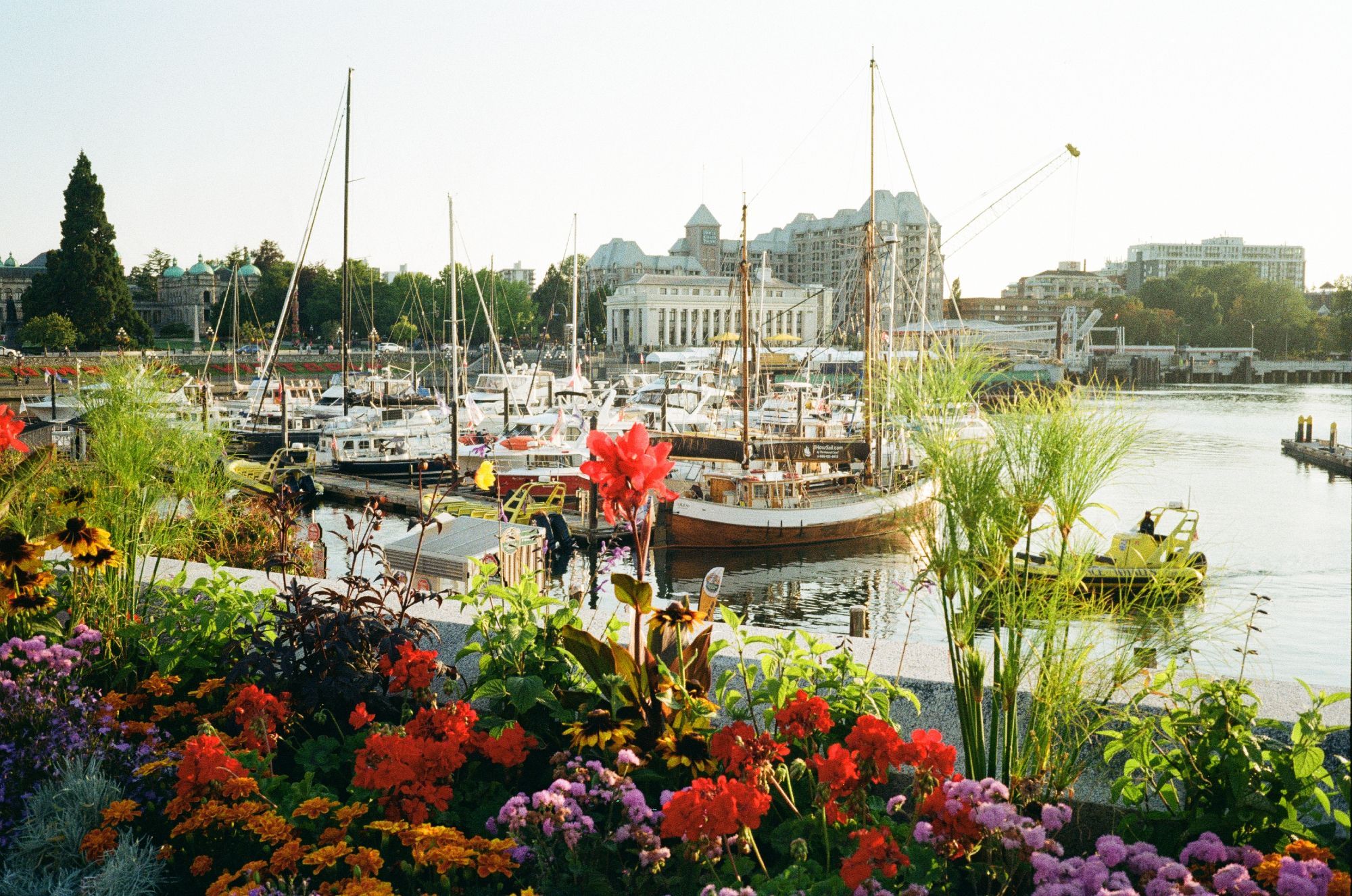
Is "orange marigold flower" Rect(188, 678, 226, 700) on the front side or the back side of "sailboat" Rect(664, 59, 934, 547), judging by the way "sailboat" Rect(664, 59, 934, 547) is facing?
on the back side

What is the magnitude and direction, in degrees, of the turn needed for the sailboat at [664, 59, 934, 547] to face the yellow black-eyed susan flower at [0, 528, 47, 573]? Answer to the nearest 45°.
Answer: approximately 135° to its right

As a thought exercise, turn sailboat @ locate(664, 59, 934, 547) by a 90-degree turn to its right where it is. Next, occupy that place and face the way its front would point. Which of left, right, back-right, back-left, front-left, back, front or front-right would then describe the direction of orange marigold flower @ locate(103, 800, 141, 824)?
front-right

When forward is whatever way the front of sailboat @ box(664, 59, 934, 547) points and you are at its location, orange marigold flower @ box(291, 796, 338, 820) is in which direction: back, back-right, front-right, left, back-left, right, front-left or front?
back-right

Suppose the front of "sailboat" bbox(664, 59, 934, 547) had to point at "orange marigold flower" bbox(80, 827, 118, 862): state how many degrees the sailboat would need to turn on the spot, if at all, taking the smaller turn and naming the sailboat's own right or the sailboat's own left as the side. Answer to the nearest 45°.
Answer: approximately 135° to the sailboat's own right

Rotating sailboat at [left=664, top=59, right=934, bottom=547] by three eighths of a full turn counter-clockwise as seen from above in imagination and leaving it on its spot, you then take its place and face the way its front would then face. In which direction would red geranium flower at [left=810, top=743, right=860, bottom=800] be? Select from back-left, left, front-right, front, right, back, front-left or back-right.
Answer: left

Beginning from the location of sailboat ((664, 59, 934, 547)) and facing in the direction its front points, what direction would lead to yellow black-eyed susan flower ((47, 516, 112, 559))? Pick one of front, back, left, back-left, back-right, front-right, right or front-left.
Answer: back-right

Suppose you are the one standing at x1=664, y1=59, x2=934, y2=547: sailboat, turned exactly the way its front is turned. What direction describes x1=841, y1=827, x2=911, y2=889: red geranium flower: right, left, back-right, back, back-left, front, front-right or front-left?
back-right

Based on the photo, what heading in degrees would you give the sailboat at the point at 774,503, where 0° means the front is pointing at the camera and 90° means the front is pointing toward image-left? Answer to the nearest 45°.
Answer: approximately 225°

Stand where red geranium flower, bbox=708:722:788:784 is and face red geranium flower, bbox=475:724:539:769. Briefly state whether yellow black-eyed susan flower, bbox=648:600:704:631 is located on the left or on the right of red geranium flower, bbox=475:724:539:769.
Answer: right

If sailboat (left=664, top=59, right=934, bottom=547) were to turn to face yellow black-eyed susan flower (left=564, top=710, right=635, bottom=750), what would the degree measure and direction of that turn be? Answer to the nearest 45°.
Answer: approximately 135° to its right

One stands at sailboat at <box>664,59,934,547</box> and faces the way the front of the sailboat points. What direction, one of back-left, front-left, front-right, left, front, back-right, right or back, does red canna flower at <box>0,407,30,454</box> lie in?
back-right

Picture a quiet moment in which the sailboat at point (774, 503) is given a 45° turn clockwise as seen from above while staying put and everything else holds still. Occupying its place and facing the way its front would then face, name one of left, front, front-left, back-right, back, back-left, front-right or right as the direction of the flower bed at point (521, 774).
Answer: right

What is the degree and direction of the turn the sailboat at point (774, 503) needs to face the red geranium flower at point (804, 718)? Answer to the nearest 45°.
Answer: approximately 135° to its right

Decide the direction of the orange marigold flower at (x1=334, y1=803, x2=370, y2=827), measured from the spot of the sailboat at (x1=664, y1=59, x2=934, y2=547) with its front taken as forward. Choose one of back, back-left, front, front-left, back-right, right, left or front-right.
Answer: back-right

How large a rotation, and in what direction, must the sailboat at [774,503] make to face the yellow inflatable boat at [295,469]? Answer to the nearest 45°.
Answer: approximately 135° to its left
